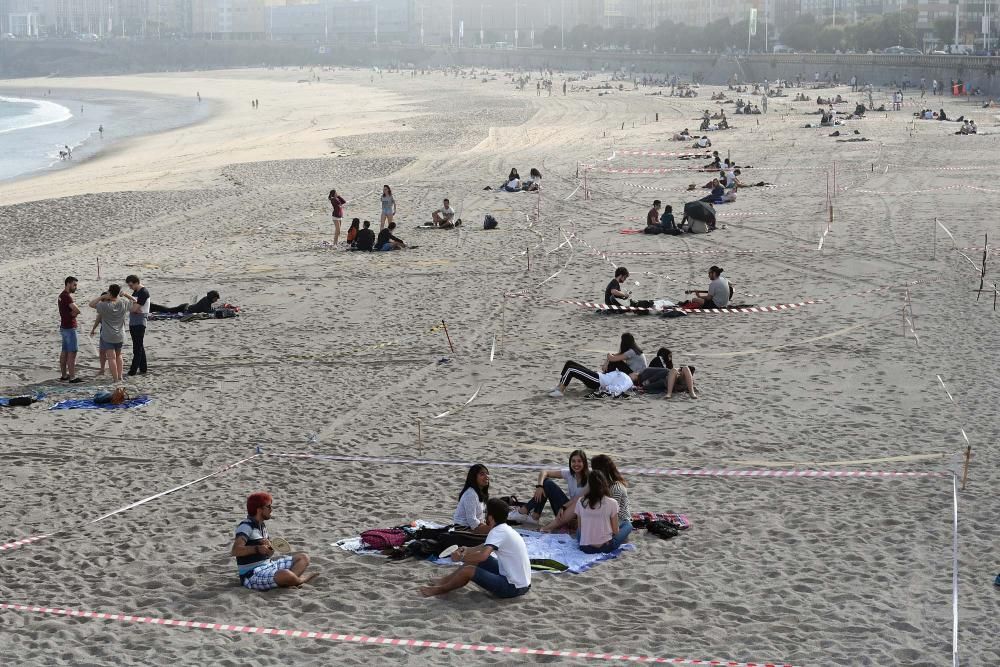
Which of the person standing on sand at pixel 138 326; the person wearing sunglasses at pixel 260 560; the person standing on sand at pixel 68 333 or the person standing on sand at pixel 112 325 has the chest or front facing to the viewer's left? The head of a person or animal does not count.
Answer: the person standing on sand at pixel 138 326

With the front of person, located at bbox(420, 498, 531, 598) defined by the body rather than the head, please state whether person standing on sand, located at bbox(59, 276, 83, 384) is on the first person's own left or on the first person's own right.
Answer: on the first person's own right

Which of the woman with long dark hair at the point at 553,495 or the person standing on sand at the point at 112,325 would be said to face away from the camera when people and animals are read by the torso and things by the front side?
the person standing on sand

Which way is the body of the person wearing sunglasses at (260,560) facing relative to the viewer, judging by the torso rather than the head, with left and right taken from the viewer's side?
facing to the right of the viewer

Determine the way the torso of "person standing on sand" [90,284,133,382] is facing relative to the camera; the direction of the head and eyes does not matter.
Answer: away from the camera

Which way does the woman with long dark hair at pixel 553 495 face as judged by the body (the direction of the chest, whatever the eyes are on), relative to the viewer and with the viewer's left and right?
facing the viewer and to the left of the viewer

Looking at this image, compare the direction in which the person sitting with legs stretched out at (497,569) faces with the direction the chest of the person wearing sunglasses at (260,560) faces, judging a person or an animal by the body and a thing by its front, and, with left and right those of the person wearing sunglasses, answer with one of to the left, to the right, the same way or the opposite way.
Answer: the opposite way
